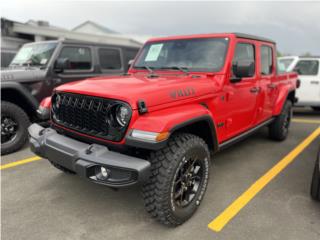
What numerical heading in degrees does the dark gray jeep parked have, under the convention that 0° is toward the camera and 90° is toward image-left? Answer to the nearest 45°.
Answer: approximately 45°

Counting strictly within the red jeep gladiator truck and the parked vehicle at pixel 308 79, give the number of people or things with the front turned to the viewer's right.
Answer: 0

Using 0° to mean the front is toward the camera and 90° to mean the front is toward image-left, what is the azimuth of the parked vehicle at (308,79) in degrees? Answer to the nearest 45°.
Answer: approximately 45°

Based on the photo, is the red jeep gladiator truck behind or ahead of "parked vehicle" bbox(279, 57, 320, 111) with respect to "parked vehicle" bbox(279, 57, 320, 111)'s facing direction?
ahead

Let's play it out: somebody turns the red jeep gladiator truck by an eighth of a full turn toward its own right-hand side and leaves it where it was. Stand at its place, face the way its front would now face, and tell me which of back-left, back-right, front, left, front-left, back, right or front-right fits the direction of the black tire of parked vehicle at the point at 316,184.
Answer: back

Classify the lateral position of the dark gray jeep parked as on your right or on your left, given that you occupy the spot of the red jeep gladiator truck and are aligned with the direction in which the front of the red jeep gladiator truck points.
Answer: on your right

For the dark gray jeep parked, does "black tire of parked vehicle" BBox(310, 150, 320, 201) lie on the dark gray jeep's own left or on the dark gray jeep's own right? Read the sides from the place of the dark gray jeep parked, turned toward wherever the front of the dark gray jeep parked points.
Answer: on the dark gray jeep's own left

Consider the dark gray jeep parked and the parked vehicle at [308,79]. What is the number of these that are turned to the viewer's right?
0

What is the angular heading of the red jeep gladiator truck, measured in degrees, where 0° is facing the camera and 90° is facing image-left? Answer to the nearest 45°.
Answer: approximately 45°

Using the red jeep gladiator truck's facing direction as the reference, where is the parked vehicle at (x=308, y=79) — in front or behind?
behind
